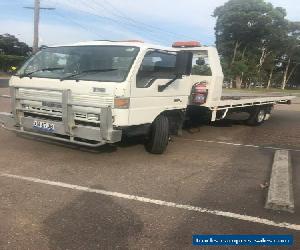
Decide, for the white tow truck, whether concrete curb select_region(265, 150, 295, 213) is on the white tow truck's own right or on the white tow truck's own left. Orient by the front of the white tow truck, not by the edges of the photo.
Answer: on the white tow truck's own left

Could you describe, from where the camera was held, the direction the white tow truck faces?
facing the viewer and to the left of the viewer
